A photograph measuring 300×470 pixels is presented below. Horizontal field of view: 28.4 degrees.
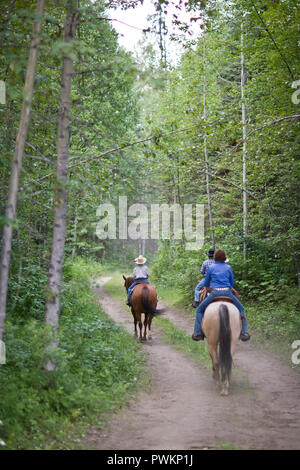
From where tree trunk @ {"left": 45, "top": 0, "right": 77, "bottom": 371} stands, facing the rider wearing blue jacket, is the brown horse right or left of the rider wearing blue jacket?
left

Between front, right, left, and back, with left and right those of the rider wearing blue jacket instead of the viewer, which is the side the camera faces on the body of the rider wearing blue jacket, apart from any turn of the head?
back

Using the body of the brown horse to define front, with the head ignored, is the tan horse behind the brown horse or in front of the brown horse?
behind

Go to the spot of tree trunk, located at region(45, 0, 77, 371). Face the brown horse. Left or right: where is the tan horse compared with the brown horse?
right

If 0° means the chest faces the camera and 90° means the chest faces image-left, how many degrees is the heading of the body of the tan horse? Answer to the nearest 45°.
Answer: approximately 180°

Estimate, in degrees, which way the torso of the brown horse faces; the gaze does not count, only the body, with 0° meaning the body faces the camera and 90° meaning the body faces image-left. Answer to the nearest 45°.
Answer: approximately 180°

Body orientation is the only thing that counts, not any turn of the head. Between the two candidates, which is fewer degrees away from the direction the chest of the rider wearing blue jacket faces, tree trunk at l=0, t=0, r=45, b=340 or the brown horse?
the brown horse

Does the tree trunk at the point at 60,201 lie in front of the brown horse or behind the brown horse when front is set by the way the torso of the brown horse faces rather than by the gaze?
behind

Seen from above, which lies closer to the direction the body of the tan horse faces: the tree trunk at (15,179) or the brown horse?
the brown horse
